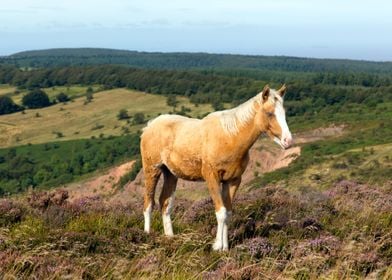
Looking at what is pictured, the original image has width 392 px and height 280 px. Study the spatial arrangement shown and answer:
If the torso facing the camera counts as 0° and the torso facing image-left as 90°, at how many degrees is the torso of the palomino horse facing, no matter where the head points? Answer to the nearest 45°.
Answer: approximately 315°

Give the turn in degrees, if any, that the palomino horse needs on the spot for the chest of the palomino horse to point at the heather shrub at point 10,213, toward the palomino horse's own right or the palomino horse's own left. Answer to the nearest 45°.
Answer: approximately 135° to the palomino horse's own right
